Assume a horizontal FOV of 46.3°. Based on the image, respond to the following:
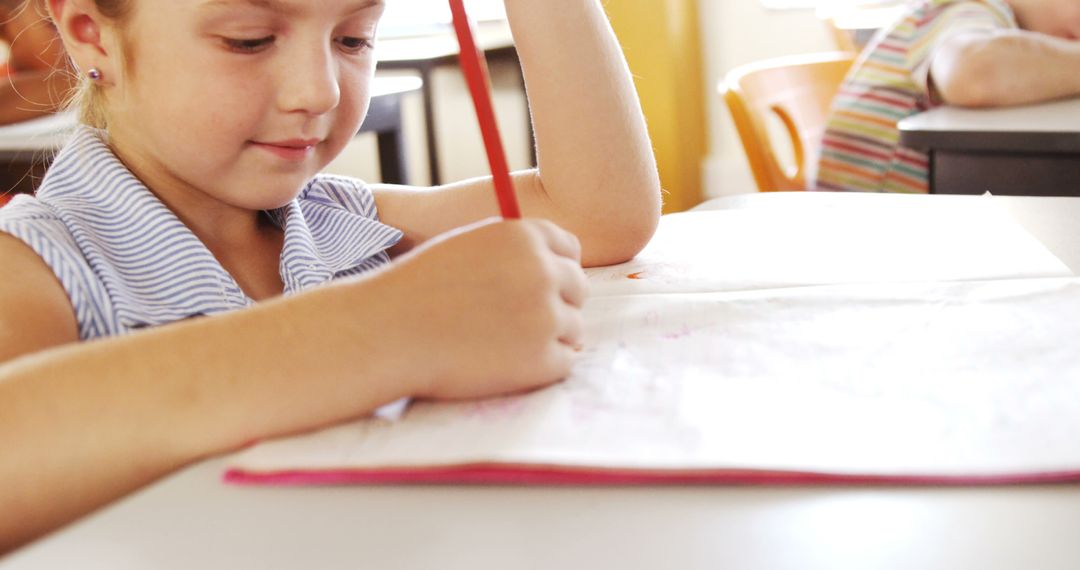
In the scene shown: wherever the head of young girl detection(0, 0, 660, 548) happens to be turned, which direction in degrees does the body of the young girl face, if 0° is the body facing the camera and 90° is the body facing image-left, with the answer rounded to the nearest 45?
approximately 315°

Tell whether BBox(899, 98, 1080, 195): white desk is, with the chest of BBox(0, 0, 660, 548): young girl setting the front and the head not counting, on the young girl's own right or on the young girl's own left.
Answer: on the young girl's own left
